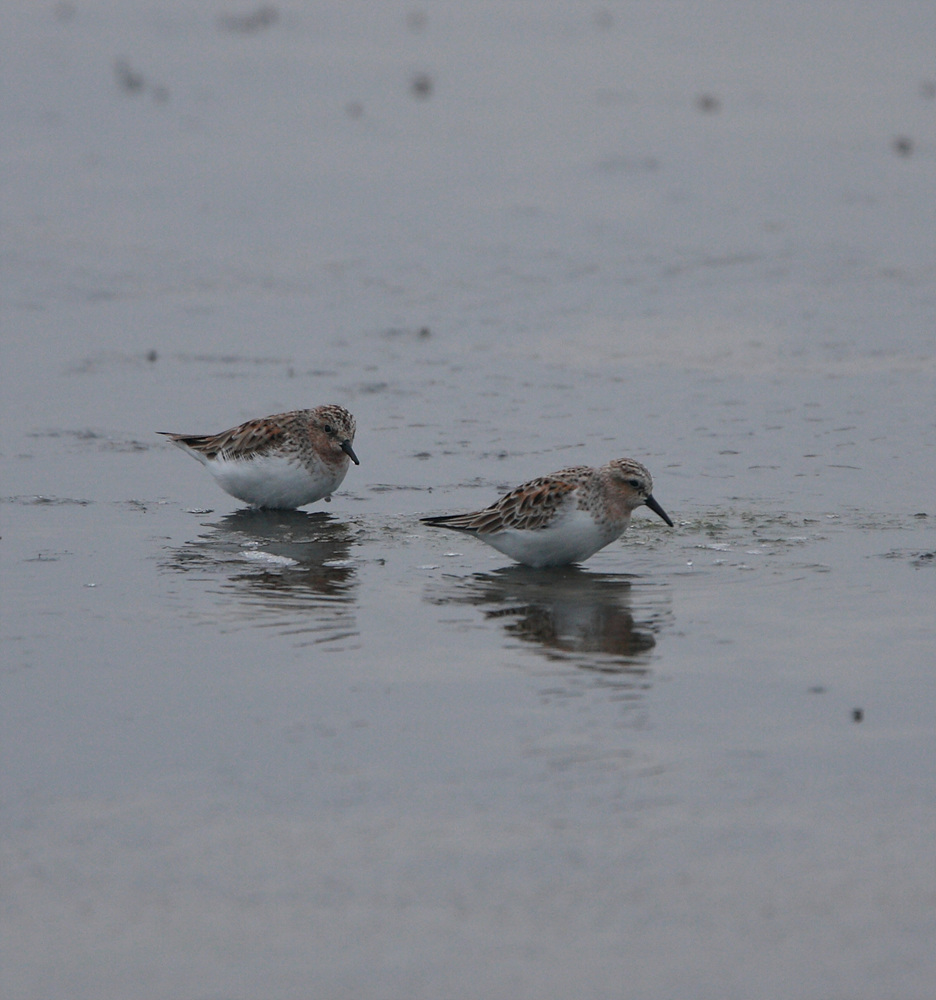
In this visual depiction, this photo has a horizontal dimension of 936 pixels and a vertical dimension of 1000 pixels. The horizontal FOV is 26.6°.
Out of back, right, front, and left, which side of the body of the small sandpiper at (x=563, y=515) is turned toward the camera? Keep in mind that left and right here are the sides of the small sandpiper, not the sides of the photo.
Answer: right

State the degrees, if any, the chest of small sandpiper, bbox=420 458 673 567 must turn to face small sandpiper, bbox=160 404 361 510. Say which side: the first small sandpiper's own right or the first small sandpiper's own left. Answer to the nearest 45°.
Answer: approximately 135° to the first small sandpiper's own left
